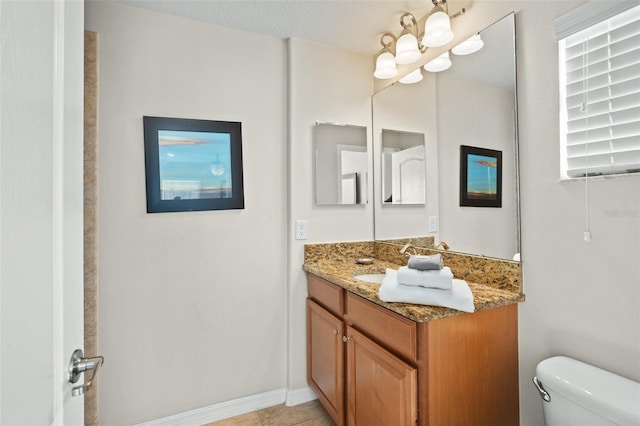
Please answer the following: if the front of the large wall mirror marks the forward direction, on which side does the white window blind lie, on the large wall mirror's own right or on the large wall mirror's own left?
on the large wall mirror's own left

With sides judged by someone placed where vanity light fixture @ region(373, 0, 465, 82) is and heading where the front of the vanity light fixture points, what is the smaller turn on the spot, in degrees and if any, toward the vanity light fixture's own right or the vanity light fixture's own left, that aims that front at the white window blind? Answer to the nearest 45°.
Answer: approximately 90° to the vanity light fixture's own left

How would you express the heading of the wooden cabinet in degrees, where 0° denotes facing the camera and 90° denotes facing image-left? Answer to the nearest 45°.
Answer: approximately 45°

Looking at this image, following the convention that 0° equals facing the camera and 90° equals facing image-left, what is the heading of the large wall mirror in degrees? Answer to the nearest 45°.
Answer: approximately 45°

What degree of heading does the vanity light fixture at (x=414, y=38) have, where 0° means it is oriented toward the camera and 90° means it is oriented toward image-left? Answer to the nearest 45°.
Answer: approximately 45°

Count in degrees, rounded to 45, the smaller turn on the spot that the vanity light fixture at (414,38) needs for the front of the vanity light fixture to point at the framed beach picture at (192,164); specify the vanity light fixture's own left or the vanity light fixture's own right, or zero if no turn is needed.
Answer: approximately 45° to the vanity light fixture's own right
